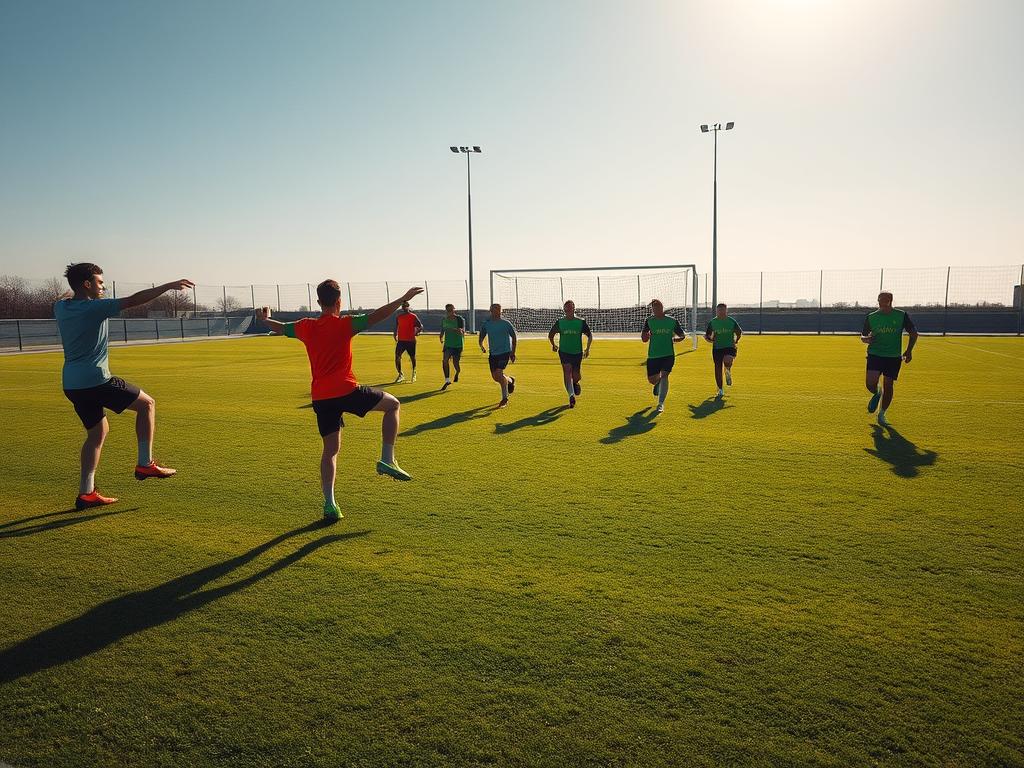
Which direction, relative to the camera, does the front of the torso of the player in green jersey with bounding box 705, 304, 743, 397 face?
toward the camera

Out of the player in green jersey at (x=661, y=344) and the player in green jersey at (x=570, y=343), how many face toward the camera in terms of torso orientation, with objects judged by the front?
2

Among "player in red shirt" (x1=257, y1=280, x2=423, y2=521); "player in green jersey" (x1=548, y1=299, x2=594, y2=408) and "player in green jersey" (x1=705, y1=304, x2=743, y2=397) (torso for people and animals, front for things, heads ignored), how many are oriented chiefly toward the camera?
2

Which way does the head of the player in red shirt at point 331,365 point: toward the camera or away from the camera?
away from the camera

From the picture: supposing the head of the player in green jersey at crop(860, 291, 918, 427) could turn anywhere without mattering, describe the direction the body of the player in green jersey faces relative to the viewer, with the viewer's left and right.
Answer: facing the viewer

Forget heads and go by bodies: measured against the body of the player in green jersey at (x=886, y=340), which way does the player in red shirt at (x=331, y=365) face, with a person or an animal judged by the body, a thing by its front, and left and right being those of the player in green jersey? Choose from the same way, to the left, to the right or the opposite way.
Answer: the opposite way

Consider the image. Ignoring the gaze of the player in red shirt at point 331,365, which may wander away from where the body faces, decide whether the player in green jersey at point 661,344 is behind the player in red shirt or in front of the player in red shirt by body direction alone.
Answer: in front

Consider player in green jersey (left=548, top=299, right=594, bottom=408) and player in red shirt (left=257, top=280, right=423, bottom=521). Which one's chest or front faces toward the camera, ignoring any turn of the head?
the player in green jersey

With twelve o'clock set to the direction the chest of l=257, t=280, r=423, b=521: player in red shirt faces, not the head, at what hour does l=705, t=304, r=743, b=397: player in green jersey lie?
The player in green jersey is roughly at 12 o'clock from the player in red shirt.

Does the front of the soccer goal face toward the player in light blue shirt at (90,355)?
yes

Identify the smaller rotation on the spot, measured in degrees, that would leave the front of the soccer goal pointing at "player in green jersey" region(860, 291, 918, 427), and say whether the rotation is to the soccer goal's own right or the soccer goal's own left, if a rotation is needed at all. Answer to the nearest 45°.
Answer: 0° — it already faces them

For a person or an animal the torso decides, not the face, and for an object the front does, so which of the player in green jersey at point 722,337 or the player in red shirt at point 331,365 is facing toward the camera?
the player in green jersey

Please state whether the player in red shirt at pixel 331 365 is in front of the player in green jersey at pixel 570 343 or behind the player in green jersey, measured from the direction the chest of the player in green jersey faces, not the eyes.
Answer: in front

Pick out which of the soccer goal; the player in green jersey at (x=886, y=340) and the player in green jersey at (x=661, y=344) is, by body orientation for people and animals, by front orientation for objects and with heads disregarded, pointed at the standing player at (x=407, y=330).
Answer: the soccer goal

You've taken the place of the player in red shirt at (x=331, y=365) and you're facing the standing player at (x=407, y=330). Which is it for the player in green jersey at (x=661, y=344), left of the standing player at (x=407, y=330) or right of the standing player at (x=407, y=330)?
right

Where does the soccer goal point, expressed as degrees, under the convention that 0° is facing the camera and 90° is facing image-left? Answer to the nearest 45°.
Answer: approximately 0°

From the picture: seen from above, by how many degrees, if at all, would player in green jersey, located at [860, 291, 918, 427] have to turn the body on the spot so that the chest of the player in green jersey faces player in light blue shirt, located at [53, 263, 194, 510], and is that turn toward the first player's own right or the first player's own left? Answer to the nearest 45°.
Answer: approximately 45° to the first player's own right

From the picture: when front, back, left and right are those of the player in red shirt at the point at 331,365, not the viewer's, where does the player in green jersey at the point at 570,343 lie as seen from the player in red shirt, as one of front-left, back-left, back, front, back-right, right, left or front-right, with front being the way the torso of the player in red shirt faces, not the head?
front

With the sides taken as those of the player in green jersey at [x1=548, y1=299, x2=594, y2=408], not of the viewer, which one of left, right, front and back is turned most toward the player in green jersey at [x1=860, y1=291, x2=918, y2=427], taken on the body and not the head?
left

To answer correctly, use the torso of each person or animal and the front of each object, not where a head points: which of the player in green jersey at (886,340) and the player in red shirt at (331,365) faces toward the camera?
the player in green jersey

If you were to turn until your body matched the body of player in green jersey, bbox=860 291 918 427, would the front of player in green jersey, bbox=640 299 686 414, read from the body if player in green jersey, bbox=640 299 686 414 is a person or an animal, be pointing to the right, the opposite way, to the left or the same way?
the same way
